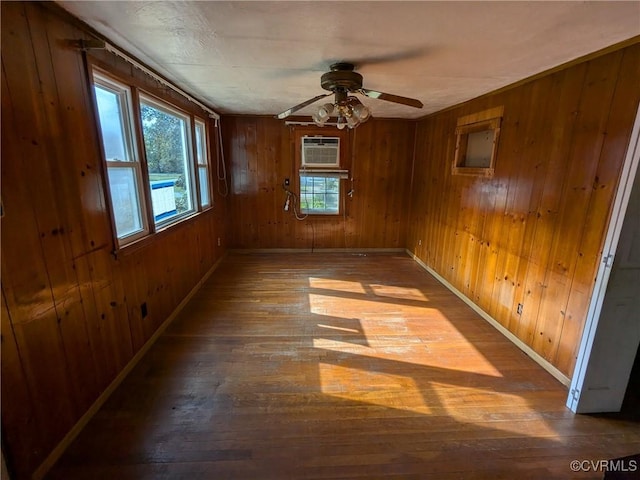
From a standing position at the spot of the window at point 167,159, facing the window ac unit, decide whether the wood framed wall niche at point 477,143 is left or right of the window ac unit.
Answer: right

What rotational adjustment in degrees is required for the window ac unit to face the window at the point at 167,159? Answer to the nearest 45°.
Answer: approximately 45° to its right

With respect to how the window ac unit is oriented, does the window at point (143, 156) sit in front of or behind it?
in front

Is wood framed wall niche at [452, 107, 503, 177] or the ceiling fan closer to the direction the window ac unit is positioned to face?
the ceiling fan

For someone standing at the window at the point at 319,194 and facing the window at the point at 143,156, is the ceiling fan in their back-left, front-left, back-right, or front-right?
front-left

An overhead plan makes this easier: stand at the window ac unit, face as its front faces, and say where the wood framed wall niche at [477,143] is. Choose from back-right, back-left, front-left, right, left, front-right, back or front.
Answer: front-left

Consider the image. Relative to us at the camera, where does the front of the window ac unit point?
facing the viewer

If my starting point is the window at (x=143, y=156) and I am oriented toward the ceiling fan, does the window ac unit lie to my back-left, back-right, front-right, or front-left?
front-left

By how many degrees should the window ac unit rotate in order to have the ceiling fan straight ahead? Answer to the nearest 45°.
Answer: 0° — it already faces it

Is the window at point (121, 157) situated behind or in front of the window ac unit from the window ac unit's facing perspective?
in front
